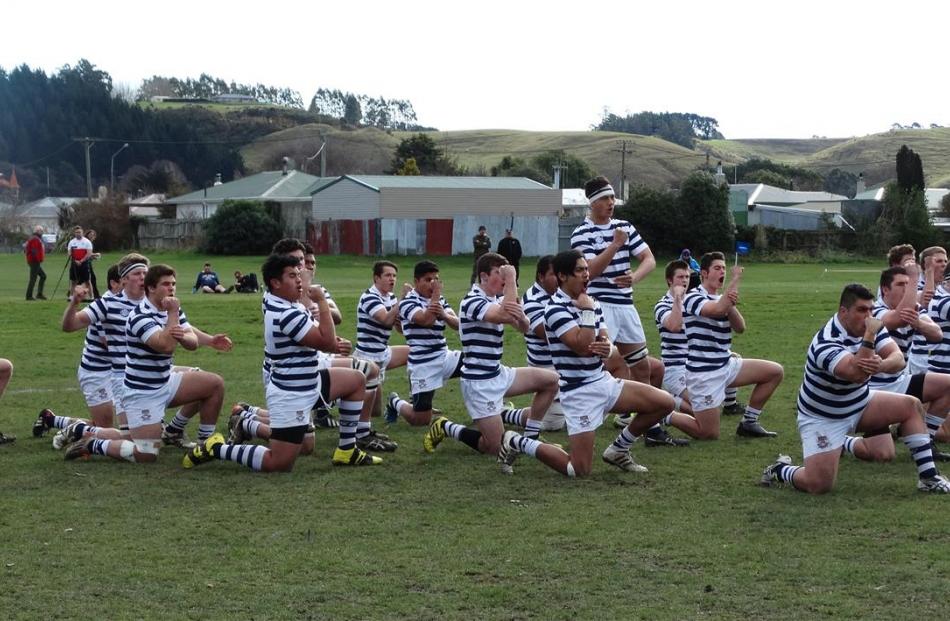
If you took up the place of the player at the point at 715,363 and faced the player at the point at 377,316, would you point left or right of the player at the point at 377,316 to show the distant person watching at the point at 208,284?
right

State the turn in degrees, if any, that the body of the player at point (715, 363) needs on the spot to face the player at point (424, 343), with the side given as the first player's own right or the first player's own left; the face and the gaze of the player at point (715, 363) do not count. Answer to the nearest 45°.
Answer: approximately 135° to the first player's own right

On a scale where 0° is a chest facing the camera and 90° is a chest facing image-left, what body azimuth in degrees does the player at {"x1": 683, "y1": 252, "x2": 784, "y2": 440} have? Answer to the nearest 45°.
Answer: approximately 315°

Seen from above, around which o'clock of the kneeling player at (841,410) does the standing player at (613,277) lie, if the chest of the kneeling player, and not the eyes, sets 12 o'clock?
The standing player is roughly at 6 o'clock from the kneeling player.

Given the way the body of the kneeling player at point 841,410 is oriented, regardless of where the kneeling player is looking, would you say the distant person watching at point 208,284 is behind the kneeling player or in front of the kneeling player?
behind

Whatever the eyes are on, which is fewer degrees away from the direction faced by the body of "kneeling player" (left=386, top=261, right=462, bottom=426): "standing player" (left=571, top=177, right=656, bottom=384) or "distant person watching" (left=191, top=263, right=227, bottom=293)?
the standing player

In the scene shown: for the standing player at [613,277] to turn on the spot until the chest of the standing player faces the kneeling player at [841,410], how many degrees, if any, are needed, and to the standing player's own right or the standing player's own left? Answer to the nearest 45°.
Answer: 0° — they already face them
